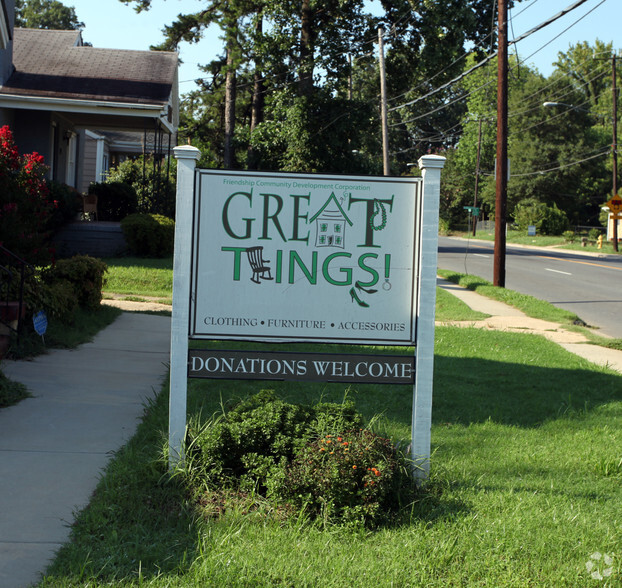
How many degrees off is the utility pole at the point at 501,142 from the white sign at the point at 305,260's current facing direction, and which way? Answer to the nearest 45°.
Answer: approximately 180°

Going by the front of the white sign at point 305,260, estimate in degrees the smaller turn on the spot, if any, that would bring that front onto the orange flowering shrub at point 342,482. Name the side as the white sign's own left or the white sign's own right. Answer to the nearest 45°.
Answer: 0° — it already faces it

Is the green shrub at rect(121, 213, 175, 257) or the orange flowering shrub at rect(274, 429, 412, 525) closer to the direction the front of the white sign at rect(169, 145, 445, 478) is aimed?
the orange flowering shrub

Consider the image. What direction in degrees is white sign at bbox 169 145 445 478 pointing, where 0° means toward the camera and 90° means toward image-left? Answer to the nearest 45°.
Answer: approximately 0°

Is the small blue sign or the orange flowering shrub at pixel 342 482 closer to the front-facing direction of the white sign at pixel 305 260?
the orange flowering shrub

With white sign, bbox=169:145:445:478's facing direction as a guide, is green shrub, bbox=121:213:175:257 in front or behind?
behind

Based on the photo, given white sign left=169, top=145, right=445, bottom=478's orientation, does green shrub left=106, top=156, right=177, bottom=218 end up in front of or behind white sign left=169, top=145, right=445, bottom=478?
behind

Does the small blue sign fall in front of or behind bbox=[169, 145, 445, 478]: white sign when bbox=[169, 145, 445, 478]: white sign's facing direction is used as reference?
behind

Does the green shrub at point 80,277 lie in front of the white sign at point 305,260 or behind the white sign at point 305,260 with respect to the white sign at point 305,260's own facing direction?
behind
